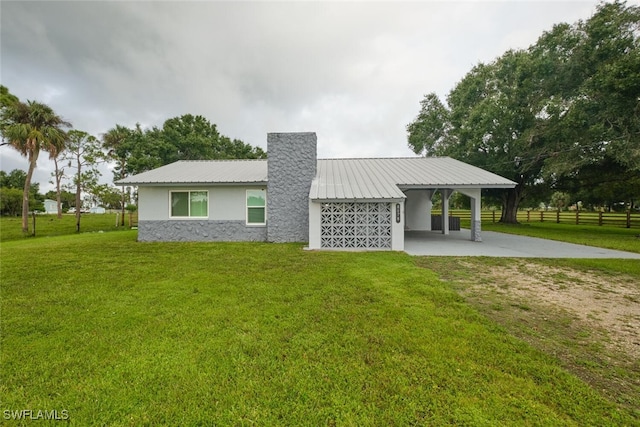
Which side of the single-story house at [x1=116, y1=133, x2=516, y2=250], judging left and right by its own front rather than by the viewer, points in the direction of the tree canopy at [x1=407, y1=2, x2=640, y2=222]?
left

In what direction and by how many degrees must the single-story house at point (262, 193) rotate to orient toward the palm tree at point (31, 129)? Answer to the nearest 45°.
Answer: approximately 90° to its right

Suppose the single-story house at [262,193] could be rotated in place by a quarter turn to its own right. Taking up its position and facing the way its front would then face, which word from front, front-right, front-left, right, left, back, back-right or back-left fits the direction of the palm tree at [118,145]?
front-right

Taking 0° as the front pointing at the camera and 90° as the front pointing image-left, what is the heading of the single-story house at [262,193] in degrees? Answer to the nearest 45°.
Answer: approximately 0°

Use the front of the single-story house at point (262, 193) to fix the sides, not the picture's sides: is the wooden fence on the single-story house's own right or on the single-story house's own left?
on the single-story house's own left
